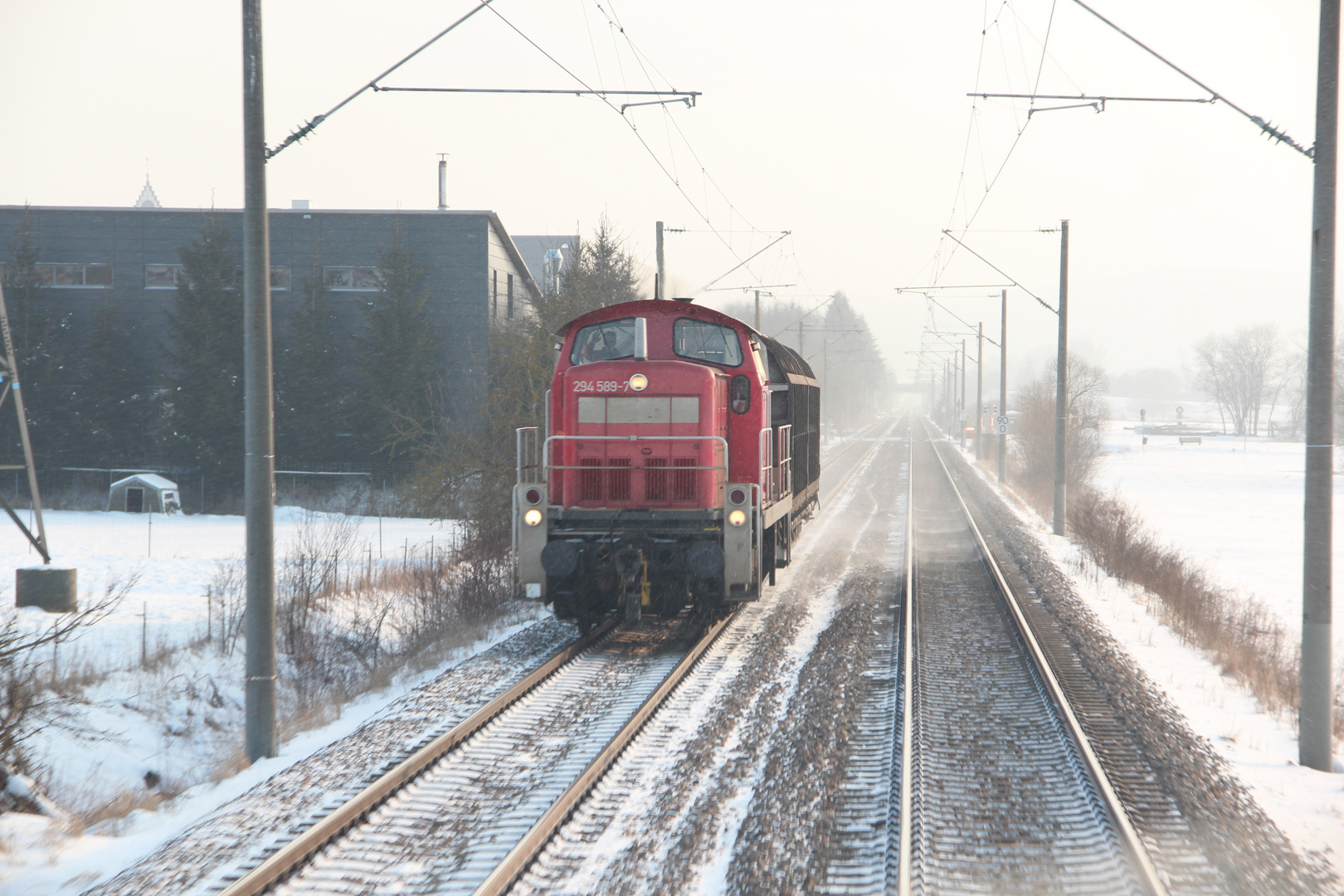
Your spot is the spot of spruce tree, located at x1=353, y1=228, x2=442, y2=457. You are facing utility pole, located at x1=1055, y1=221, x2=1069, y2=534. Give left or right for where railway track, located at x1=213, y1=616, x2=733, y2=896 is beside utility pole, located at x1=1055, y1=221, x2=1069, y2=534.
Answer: right

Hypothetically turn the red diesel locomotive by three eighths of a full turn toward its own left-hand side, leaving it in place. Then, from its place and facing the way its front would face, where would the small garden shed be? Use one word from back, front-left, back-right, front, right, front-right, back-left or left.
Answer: left

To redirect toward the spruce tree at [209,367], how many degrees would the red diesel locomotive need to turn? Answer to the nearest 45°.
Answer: approximately 135° to its right

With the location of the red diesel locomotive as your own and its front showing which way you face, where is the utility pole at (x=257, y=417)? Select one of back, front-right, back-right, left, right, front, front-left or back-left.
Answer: front-right

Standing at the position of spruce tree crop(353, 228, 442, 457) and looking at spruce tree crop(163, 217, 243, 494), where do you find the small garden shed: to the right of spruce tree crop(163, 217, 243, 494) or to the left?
left

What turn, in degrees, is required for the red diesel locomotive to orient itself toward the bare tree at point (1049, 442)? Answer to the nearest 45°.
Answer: approximately 135° to its left

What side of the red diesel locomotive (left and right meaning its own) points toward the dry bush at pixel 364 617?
right

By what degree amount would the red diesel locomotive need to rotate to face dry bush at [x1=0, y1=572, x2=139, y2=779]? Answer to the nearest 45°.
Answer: approximately 45° to its right

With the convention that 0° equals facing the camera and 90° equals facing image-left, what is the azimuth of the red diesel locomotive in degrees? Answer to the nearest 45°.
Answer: approximately 0°

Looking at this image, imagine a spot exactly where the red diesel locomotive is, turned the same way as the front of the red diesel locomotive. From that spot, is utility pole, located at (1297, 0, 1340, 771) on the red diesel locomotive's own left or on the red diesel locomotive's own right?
on the red diesel locomotive's own left

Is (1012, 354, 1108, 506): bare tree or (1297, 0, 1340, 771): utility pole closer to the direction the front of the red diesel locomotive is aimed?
the utility pole

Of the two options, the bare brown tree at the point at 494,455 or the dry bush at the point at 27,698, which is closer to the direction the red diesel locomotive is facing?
the dry bush
